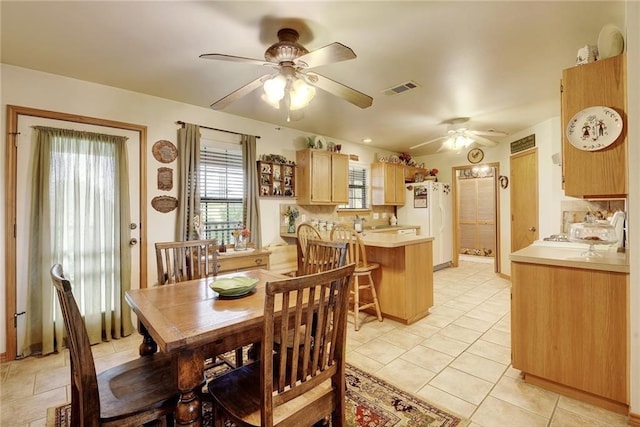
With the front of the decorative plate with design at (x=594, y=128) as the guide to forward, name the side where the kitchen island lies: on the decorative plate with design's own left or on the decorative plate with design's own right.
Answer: on the decorative plate with design's own right

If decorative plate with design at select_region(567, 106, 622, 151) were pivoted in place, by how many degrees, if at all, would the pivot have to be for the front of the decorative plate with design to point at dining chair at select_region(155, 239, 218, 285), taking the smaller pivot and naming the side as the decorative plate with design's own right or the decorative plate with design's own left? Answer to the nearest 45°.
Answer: approximately 45° to the decorative plate with design's own right

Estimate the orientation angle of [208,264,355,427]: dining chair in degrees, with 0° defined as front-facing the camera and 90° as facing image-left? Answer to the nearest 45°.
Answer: approximately 135°

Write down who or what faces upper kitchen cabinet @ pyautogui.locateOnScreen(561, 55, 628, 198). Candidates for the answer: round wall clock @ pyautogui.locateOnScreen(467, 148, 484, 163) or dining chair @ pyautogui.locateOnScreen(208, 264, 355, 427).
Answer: the round wall clock

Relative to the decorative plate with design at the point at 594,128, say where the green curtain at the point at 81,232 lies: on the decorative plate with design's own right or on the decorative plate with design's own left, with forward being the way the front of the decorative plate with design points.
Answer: on the decorative plate with design's own right

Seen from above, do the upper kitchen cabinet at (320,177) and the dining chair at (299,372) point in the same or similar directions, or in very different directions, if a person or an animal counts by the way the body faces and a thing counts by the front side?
very different directions

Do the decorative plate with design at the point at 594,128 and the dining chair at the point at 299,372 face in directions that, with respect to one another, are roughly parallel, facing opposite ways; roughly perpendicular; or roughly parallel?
roughly perpendicular

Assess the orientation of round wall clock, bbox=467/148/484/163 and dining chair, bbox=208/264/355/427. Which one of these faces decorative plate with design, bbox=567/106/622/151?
the round wall clock

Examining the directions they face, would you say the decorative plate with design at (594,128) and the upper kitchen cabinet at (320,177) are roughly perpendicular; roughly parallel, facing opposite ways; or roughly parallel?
roughly perpendicular

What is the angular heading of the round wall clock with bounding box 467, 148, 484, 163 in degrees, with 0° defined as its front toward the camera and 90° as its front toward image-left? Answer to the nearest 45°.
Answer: approximately 0°
